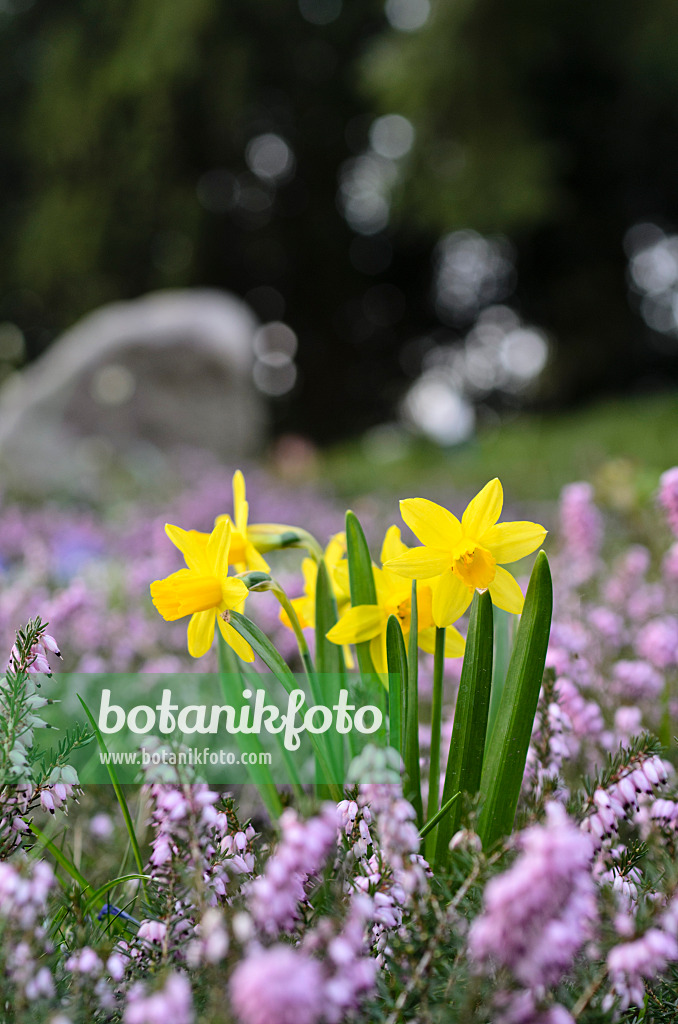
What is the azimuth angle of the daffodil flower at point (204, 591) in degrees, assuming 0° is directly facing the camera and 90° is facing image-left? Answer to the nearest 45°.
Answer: approximately 45°

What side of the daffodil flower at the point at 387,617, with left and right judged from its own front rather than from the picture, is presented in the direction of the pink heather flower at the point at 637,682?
left

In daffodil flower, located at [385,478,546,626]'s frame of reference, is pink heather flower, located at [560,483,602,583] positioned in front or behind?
behind

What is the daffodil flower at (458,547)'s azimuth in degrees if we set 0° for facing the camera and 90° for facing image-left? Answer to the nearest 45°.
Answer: approximately 0°
